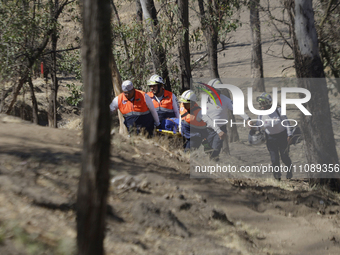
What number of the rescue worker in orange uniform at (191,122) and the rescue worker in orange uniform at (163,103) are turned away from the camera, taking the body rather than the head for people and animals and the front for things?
0

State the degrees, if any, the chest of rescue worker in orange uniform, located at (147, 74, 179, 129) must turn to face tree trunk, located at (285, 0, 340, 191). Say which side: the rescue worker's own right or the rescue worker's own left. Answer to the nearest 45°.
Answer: approximately 90° to the rescue worker's own left

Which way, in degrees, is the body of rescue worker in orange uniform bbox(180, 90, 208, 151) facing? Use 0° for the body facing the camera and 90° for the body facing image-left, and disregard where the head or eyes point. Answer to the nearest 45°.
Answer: approximately 45°

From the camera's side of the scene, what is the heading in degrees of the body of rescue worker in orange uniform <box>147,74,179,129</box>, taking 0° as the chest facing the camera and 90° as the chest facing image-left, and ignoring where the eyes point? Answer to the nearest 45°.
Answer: approximately 45°

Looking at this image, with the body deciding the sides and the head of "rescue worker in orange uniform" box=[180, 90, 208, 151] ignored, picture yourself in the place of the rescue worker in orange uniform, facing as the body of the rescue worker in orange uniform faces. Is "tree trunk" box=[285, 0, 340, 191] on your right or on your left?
on your left

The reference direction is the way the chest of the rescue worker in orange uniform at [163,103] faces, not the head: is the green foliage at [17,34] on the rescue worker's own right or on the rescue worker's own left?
on the rescue worker's own right
